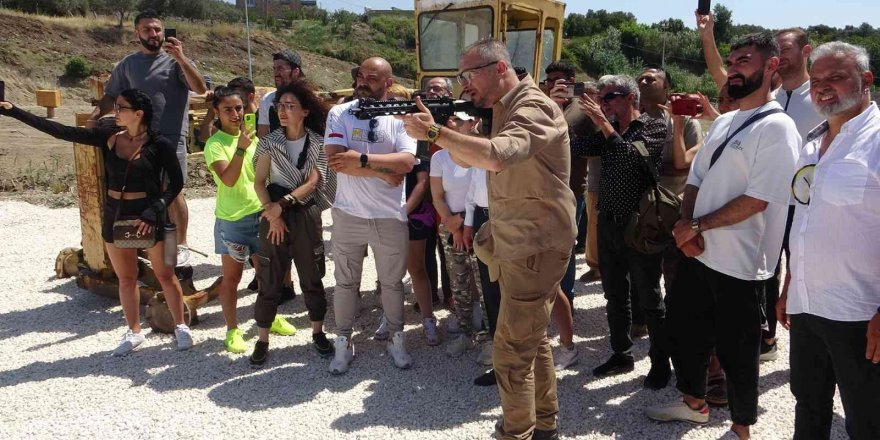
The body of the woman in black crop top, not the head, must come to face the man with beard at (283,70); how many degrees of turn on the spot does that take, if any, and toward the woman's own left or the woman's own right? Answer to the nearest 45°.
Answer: approximately 180°

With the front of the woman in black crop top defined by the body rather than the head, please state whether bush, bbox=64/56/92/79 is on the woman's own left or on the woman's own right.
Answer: on the woman's own right

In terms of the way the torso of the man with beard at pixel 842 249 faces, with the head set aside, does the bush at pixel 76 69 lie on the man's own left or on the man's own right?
on the man's own right

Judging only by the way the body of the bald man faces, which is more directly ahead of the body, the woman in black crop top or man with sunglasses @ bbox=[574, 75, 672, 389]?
the man with sunglasses

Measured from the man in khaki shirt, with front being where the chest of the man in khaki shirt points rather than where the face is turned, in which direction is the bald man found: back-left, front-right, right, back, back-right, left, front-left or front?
front-right

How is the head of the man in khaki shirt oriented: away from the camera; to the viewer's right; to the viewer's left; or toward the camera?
to the viewer's left

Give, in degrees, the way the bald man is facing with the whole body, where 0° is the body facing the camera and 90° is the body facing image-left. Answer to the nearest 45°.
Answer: approximately 0°

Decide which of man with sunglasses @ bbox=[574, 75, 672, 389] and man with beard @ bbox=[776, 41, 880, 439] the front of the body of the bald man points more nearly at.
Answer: the man with beard

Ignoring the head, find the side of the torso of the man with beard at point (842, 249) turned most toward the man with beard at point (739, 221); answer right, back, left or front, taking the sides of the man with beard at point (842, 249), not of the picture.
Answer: right

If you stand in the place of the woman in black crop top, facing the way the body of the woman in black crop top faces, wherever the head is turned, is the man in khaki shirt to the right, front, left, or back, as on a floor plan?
left

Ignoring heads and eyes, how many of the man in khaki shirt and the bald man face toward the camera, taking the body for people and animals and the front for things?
1
